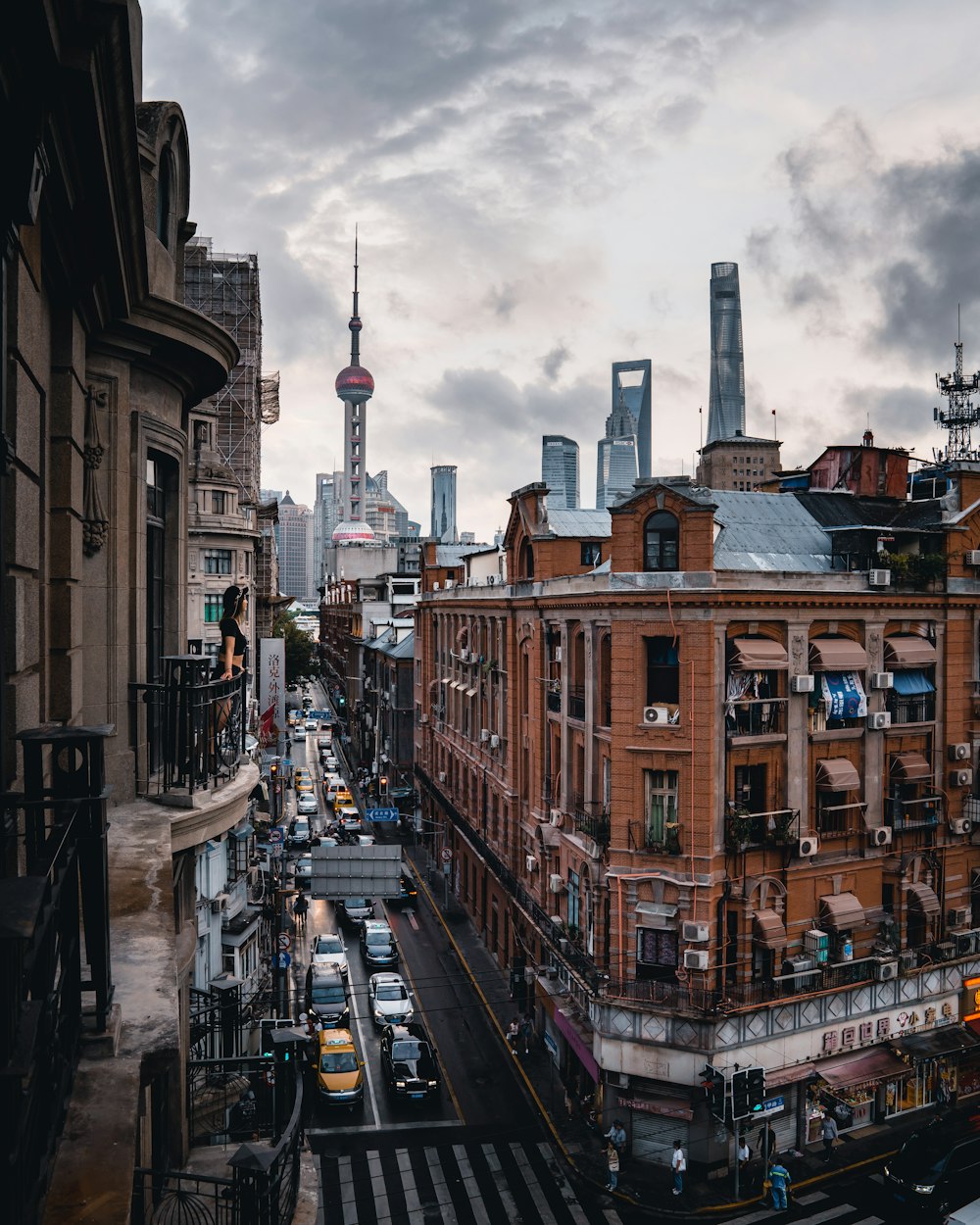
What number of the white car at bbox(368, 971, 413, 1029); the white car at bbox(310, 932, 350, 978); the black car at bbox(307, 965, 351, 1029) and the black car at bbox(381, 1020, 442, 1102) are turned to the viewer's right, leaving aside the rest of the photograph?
0

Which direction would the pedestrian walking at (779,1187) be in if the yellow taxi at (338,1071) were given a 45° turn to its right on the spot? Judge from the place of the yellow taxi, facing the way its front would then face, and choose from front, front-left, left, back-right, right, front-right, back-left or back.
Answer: left

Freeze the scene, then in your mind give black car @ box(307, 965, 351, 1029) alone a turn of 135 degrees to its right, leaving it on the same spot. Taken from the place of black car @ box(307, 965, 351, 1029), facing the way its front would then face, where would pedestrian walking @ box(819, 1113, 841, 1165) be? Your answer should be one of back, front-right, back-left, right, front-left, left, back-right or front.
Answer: back

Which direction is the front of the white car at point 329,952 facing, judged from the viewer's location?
facing the viewer

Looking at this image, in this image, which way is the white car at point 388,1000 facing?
toward the camera

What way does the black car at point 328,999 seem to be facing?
toward the camera

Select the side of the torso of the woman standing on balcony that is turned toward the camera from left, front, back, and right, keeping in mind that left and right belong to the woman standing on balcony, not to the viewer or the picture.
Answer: right

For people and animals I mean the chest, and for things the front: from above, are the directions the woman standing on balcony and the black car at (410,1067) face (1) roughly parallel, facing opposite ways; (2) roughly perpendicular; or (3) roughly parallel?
roughly perpendicular

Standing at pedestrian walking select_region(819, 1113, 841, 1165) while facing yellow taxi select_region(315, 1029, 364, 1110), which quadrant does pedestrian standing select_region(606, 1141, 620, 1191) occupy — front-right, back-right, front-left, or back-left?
front-left

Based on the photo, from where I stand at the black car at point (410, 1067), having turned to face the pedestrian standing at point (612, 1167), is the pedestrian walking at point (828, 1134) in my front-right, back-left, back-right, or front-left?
front-left

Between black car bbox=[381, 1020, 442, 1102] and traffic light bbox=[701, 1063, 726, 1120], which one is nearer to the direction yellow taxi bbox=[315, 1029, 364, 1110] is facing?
the traffic light
